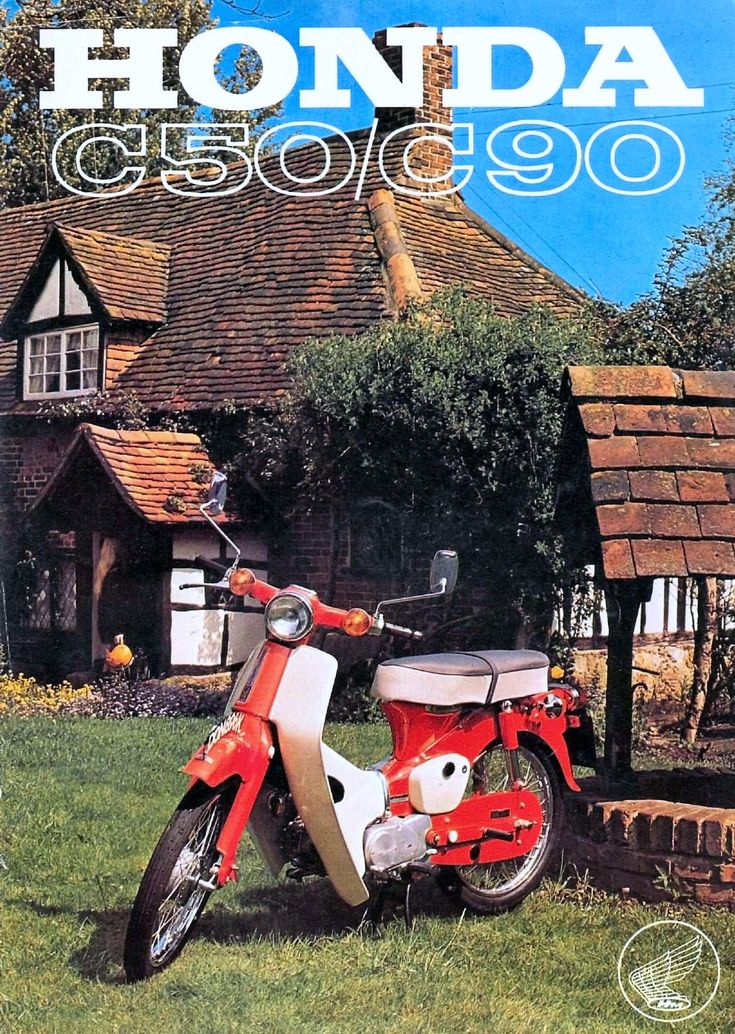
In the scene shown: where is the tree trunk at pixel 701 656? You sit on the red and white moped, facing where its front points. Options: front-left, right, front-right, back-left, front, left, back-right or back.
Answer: back

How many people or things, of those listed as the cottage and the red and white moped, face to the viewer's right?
0

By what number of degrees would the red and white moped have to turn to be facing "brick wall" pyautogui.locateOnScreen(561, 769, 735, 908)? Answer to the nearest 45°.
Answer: approximately 135° to its left

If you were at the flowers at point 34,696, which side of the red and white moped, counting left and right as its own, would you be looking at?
right

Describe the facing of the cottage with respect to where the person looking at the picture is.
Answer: facing the viewer and to the left of the viewer

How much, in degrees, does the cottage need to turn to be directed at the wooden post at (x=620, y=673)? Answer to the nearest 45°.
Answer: approximately 90° to its left

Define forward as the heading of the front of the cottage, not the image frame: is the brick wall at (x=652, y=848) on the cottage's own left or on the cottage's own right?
on the cottage's own left
